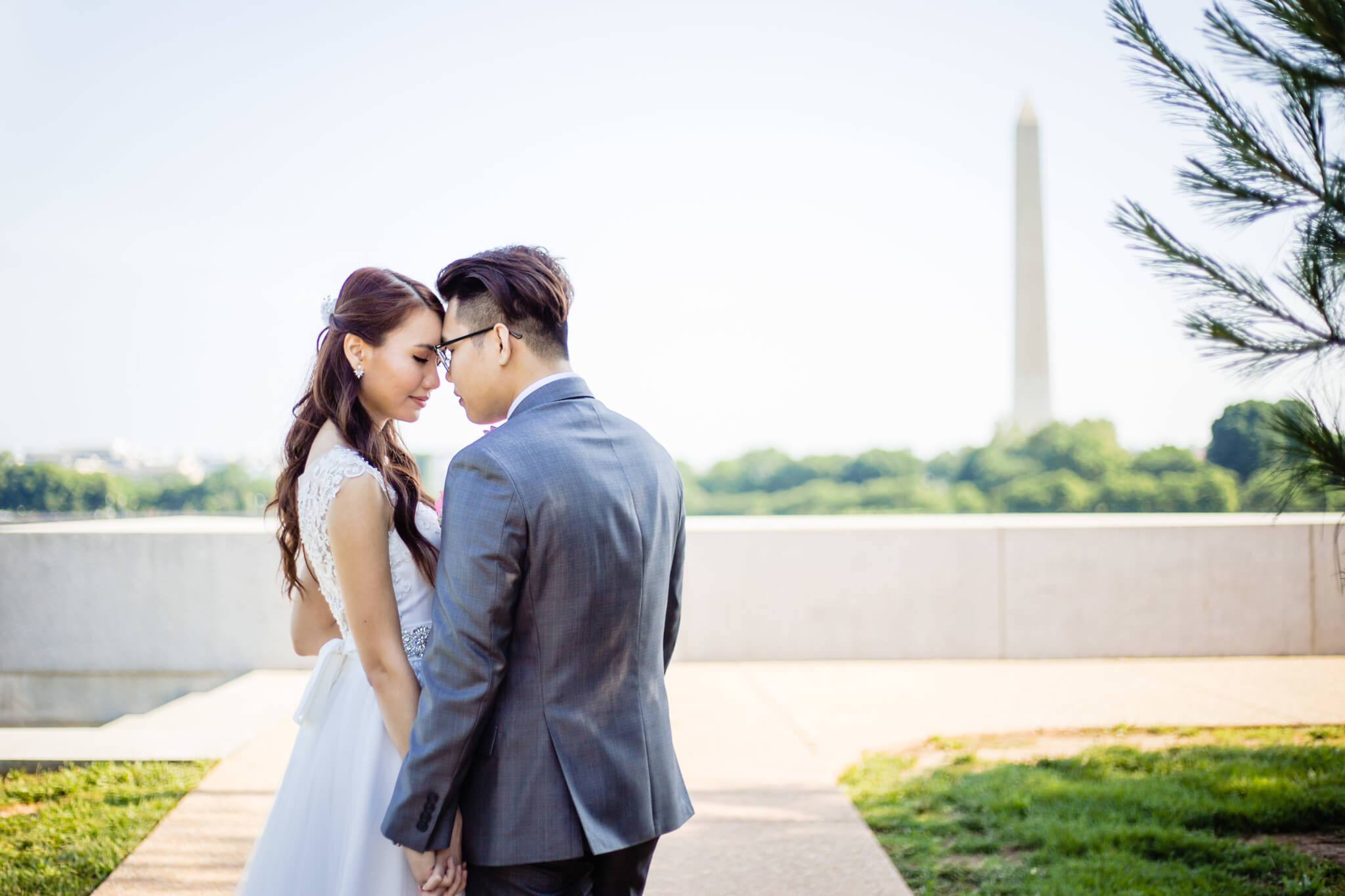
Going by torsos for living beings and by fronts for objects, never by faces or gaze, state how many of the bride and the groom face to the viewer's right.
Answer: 1

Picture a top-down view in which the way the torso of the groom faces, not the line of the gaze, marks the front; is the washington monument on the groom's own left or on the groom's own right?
on the groom's own right

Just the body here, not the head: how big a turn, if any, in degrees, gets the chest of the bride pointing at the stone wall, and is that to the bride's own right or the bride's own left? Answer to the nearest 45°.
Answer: approximately 45° to the bride's own left

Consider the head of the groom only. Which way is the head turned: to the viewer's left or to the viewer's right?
to the viewer's left

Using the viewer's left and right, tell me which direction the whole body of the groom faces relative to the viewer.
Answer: facing away from the viewer and to the left of the viewer

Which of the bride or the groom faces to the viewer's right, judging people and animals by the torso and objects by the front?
the bride

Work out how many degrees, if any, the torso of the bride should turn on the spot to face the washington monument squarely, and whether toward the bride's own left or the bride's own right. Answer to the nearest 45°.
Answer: approximately 45° to the bride's own left

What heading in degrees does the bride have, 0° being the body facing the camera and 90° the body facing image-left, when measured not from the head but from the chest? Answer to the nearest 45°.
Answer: approximately 270°
